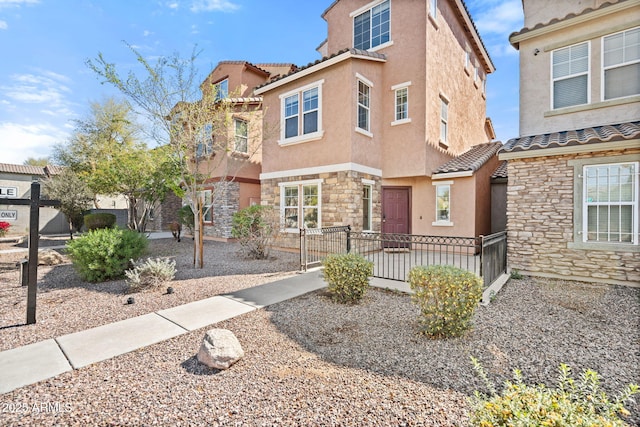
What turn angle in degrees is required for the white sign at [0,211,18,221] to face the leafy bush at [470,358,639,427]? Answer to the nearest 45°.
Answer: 0° — it already faces it

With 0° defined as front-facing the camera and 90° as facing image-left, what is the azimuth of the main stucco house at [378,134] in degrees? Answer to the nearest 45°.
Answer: approximately 45°

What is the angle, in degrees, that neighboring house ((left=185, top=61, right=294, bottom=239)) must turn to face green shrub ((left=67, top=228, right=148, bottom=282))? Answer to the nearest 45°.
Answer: approximately 45° to its left

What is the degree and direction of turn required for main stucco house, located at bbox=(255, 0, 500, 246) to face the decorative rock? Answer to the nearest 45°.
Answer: approximately 45° to its left

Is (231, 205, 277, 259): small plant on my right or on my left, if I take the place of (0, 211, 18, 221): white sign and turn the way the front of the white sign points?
on my left

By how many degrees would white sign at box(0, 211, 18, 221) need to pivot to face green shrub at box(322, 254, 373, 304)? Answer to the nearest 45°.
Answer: approximately 45° to its left

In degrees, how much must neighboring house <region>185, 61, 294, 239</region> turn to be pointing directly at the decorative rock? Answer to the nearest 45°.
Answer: approximately 45° to its left

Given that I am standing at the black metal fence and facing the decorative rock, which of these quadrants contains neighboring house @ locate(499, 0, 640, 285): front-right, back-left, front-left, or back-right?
back-left

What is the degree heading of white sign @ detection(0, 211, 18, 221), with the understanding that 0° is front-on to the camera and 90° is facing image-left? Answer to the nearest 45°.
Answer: approximately 0°

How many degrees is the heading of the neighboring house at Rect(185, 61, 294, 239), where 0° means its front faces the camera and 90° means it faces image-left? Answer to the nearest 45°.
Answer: approximately 45°
